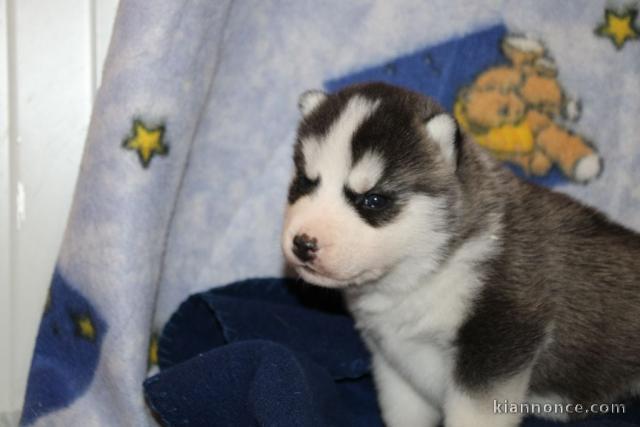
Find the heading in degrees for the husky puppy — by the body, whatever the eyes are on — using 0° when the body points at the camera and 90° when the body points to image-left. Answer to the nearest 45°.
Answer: approximately 45°
